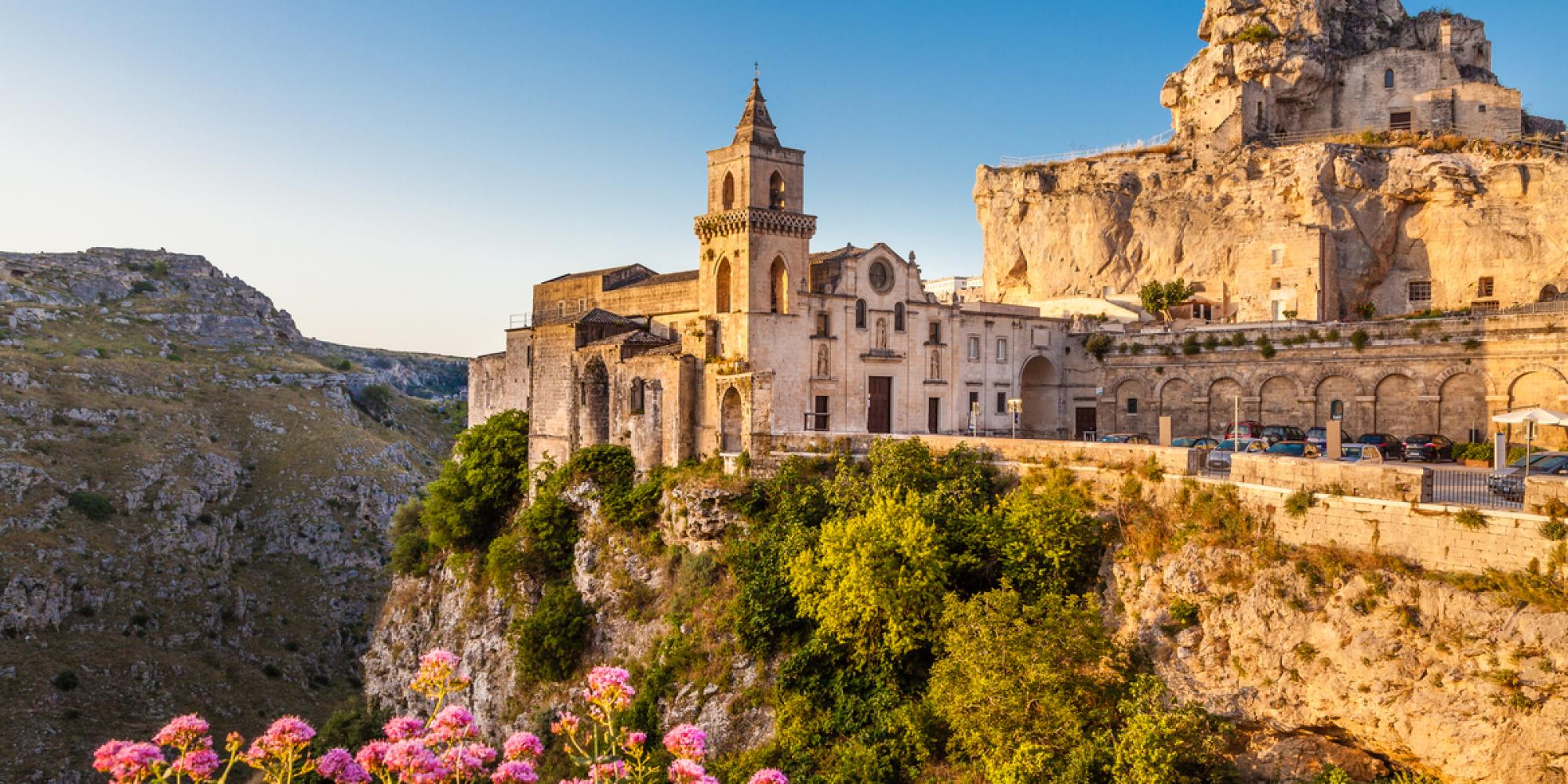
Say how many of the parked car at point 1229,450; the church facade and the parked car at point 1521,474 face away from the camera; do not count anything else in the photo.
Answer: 0

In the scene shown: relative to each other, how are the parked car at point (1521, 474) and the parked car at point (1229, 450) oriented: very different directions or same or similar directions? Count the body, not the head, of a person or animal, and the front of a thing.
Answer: same or similar directions

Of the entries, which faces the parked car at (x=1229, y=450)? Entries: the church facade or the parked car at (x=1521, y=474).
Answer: the church facade

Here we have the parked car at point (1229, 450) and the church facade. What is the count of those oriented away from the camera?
0

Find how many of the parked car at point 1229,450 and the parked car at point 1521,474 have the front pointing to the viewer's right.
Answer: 0

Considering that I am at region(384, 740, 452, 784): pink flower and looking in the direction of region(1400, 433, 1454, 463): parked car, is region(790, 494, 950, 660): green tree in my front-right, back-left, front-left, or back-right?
front-left

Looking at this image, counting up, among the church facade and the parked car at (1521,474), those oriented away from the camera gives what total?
0

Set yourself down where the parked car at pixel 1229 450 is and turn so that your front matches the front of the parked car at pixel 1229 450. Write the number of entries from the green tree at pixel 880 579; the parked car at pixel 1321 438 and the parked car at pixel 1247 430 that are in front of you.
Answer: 1

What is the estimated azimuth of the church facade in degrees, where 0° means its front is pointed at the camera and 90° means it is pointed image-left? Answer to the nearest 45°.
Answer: approximately 315°

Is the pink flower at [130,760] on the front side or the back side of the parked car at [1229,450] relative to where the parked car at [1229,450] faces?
on the front side

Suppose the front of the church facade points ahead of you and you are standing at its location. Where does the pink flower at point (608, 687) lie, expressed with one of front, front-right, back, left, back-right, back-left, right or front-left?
front-right

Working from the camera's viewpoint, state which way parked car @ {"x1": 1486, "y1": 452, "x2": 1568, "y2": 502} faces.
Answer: facing the viewer and to the left of the viewer

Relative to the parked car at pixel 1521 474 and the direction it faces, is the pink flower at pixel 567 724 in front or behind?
in front

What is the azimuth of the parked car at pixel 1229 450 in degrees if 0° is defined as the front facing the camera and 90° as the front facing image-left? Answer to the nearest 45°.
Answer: approximately 45°
